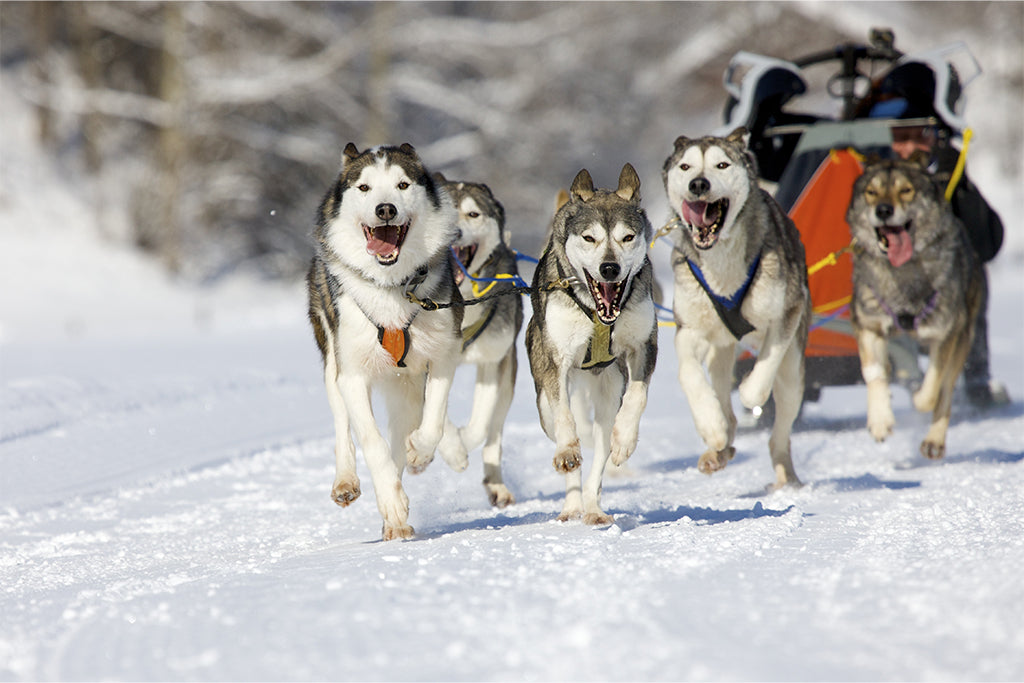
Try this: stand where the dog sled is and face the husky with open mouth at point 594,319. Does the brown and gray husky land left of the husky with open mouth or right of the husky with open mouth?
left

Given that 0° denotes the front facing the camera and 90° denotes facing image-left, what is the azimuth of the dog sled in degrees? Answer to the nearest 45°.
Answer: approximately 0°

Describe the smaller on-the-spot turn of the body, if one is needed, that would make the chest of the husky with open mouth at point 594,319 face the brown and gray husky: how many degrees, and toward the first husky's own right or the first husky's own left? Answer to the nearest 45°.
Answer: approximately 135° to the first husky's own left

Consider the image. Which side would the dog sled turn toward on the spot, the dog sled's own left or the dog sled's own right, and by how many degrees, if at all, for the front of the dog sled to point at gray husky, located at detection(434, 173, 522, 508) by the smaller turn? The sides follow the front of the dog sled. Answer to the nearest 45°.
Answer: approximately 45° to the dog sled's own right

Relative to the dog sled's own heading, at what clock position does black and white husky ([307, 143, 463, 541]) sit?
The black and white husky is roughly at 1 o'clock from the dog sled.

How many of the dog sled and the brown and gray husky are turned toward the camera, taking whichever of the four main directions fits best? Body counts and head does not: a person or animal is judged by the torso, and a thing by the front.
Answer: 2

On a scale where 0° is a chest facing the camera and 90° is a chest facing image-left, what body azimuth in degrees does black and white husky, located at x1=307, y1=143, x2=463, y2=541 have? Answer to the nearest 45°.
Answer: approximately 0°

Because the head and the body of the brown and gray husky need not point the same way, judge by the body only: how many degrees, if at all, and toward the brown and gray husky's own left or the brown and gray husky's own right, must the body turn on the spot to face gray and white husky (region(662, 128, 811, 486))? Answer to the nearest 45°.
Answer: approximately 45° to the brown and gray husky's own right

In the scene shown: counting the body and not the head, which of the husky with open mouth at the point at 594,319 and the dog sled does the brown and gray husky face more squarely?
the husky with open mouth
